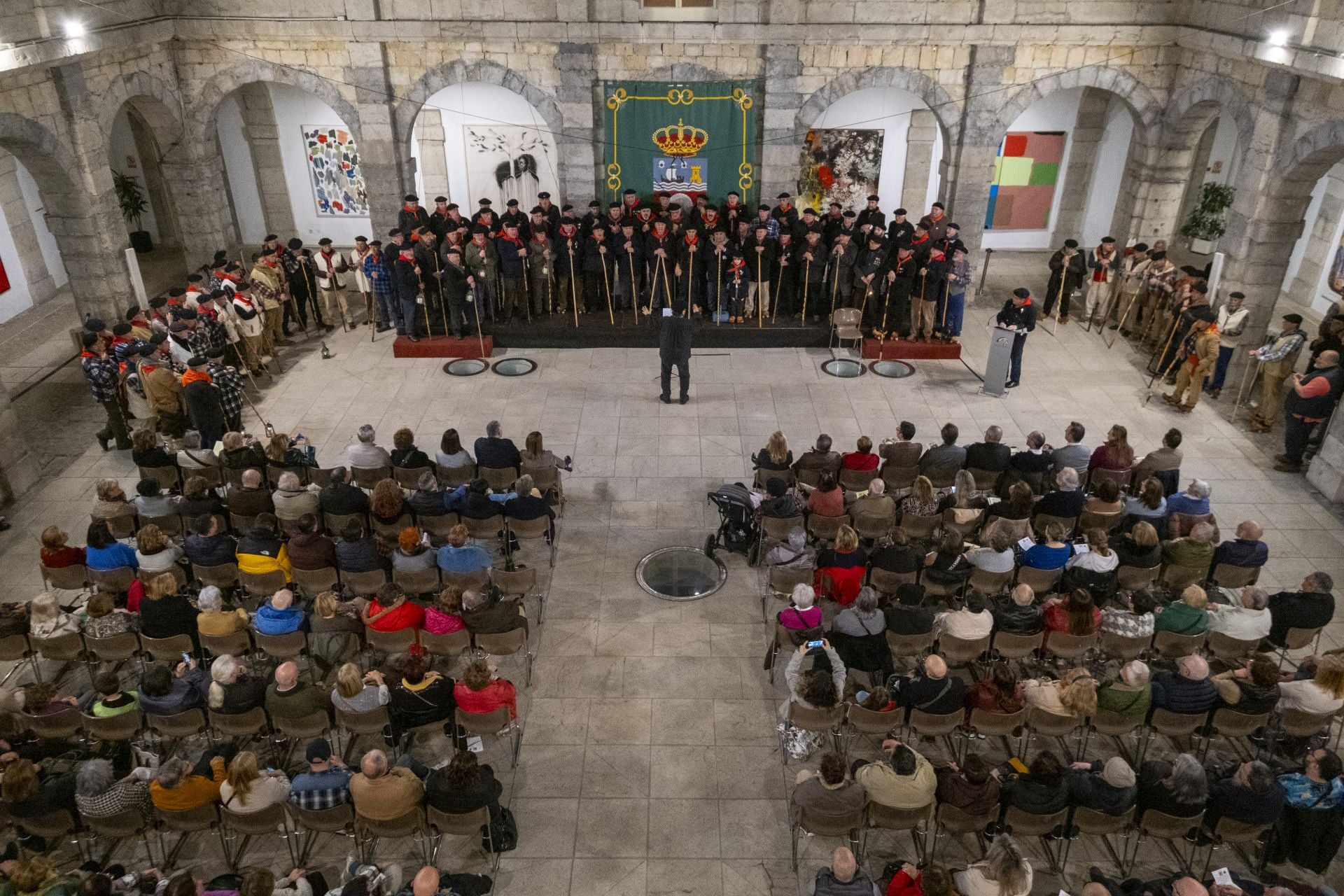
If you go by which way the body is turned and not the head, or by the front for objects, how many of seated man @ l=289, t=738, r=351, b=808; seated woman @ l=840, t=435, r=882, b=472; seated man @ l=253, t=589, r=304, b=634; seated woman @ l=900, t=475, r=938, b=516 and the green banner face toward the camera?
1

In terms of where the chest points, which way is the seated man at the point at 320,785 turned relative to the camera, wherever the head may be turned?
away from the camera

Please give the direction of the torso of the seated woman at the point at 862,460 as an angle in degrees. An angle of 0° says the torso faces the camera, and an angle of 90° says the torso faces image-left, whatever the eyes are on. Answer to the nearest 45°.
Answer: approximately 180°

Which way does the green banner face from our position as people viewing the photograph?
facing the viewer

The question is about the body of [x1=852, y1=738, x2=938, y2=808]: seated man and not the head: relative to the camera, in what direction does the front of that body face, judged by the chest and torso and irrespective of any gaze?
away from the camera

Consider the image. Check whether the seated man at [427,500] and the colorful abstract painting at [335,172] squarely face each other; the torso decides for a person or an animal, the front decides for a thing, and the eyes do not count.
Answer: yes

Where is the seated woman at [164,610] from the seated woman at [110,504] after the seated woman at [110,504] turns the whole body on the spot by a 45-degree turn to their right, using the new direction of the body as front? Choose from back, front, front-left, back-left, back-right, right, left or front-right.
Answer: right

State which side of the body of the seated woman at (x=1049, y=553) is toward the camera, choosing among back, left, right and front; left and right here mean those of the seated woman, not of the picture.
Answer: back

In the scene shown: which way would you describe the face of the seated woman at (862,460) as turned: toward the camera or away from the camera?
away from the camera

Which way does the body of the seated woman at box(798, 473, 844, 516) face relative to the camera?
away from the camera

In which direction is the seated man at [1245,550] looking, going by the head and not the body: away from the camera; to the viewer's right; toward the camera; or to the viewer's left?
away from the camera

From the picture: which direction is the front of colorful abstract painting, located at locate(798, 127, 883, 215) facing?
toward the camera

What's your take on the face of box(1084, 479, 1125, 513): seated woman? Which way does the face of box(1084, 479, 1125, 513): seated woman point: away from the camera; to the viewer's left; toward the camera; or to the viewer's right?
away from the camera

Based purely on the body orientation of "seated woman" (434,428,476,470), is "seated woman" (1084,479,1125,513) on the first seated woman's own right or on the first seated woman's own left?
on the first seated woman's own right

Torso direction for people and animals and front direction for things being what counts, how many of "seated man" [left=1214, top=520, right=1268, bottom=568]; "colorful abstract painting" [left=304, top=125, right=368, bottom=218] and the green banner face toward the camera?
2

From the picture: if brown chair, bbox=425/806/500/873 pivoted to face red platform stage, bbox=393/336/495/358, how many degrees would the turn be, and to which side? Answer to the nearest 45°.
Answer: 0° — it already faces it

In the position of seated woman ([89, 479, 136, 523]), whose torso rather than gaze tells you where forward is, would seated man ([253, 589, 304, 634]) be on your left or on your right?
on your right

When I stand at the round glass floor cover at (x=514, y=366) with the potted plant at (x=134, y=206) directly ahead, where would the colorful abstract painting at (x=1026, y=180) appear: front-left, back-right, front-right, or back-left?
back-right

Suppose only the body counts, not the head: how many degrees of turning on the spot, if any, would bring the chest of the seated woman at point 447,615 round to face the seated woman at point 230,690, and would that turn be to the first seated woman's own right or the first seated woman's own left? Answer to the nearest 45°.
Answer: approximately 90° to the first seated woman's own left
